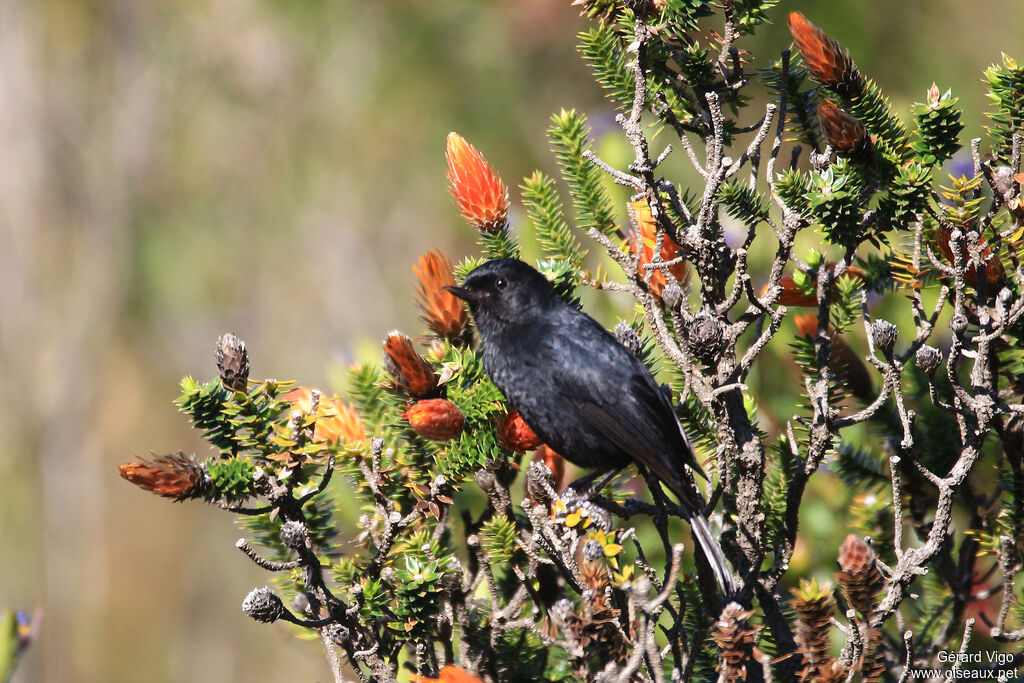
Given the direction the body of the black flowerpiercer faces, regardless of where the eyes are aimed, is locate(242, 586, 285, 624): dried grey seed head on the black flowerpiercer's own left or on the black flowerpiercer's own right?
on the black flowerpiercer's own left

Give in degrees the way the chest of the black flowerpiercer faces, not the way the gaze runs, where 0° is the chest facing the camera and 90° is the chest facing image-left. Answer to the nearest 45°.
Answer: approximately 90°

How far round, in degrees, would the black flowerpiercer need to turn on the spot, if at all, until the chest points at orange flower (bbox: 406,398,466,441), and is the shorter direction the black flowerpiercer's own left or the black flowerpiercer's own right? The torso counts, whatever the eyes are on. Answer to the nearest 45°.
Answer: approximately 45° to the black flowerpiercer's own left

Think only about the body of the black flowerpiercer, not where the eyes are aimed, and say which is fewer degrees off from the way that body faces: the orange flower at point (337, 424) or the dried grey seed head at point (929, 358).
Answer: the orange flower
